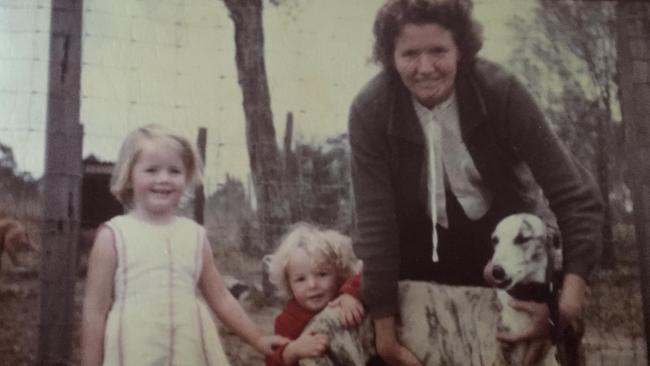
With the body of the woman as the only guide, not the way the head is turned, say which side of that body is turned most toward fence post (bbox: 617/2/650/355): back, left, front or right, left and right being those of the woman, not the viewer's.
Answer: left

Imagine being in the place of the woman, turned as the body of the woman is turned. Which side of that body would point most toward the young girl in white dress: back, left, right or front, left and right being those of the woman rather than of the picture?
right

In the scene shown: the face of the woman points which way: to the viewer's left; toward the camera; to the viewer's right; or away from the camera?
toward the camera

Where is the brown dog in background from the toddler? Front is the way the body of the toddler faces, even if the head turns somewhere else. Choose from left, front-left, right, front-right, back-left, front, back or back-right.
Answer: right

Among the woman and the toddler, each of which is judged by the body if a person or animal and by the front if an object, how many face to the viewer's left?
0

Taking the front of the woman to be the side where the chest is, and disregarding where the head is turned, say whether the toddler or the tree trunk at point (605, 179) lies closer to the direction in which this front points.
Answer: the toddler

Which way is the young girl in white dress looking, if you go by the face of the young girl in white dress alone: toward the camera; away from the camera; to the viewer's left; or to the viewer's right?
toward the camera

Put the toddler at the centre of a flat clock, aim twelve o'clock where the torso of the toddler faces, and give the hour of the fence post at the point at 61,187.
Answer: The fence post is roughly at 3 o'clock from the toddler.

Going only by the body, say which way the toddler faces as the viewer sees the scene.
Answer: toward the camera
